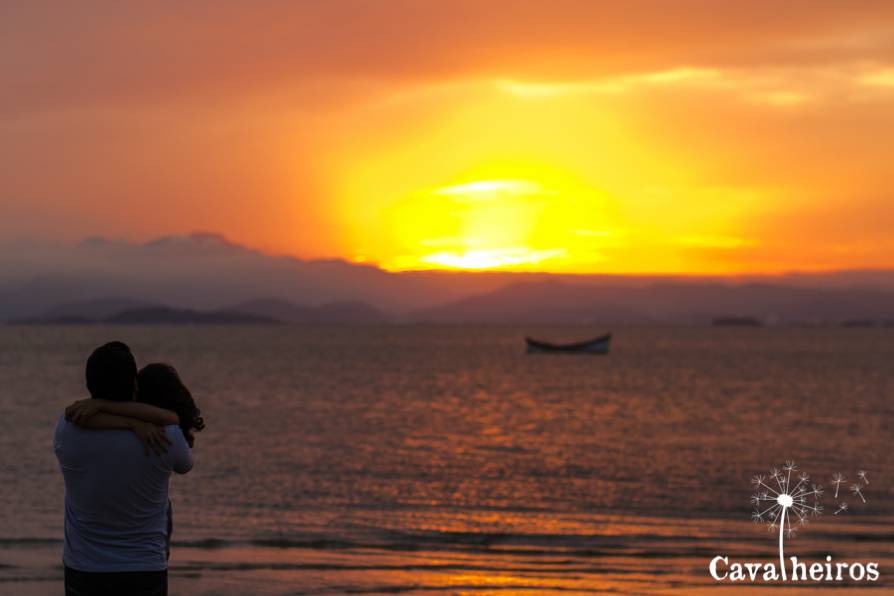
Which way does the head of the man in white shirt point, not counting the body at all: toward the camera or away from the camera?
away from the camera

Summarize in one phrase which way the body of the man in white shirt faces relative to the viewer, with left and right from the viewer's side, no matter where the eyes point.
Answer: facing away from the viewer
